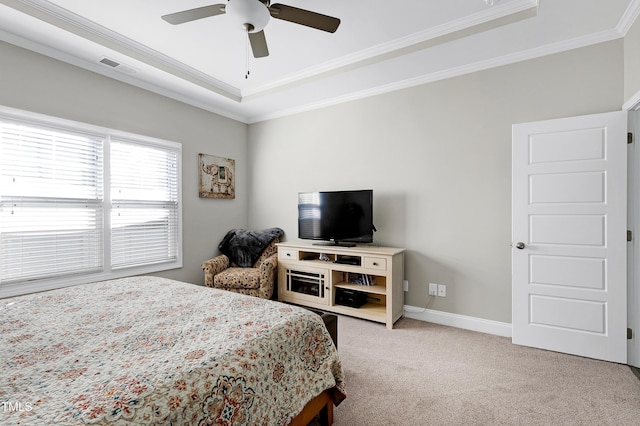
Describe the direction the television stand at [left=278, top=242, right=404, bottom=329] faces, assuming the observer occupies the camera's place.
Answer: facing the viewer and to the left of the viewer

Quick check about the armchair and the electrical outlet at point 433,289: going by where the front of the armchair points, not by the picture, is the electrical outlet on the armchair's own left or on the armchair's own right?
on the armchair's own left

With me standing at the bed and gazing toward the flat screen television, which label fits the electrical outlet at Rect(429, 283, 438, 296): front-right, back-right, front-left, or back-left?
front-right

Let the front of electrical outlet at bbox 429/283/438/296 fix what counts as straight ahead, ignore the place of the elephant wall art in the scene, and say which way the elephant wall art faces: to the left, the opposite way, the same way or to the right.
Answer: to the left

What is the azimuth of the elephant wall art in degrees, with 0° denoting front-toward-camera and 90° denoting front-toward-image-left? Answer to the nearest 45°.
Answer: approximately 315°

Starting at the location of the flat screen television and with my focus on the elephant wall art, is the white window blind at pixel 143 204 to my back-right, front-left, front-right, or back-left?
front-left

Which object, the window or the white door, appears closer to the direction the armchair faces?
the window

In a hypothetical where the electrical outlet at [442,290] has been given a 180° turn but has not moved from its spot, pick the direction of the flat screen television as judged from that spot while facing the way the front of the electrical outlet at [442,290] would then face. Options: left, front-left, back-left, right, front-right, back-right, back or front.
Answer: left

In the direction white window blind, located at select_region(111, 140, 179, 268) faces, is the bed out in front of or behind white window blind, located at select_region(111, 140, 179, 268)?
in front

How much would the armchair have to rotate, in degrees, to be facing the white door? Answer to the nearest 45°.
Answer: approximately 90° to its left

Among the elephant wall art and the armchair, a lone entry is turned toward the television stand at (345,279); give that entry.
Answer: the elephant wall art

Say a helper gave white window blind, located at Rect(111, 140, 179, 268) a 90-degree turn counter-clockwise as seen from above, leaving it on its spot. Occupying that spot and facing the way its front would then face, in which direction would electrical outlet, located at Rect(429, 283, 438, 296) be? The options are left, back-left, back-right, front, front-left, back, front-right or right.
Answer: right

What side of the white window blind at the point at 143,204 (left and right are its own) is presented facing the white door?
front

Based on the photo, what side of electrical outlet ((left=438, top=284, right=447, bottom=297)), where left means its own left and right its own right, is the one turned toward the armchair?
right

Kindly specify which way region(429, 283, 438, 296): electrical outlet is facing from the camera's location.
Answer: facing the viewer

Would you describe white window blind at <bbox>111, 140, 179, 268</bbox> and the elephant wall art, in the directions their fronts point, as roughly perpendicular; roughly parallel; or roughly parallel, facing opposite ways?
roughly parallel

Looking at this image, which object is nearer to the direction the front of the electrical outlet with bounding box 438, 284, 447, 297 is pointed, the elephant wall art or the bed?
the bed
